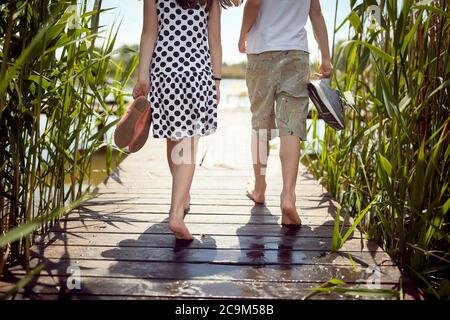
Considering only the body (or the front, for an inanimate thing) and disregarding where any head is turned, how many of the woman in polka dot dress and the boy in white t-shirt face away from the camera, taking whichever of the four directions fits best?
2

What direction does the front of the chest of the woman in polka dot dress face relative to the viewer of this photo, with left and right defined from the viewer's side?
facing away from the viewer

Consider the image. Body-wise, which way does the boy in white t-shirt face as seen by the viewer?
away from the camera
